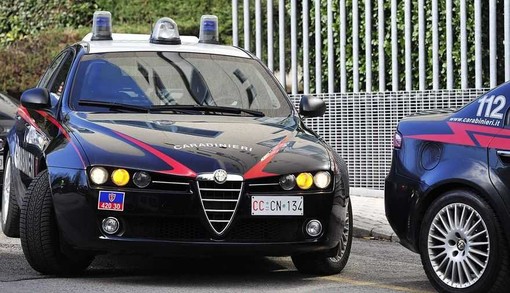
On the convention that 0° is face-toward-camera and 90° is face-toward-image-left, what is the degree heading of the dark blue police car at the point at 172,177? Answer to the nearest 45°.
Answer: approximately 0°

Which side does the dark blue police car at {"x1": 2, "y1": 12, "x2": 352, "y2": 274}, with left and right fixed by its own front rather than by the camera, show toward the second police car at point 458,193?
left
